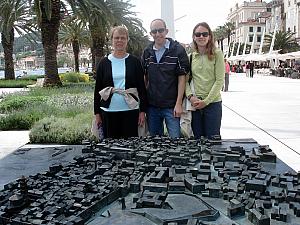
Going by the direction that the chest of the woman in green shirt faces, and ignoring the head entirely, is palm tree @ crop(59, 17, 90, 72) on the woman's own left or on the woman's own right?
on the woman's own right

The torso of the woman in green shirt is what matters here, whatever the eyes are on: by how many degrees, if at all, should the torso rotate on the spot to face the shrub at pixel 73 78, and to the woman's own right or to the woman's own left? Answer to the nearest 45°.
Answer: approximately 135° to the woman's own right

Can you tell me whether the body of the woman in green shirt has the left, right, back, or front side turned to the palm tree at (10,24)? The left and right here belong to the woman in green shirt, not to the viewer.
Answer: right

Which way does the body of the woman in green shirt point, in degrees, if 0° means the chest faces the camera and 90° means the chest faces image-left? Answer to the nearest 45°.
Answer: approximately 45°

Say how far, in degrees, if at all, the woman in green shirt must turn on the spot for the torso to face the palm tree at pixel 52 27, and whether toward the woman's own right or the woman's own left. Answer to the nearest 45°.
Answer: approximately 90° to the woman's own right

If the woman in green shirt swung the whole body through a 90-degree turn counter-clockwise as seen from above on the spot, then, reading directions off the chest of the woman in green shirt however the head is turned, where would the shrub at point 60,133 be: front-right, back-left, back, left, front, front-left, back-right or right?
back

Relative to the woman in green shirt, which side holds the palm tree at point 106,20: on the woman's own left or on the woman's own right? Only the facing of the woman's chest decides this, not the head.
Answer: on the woman's own right

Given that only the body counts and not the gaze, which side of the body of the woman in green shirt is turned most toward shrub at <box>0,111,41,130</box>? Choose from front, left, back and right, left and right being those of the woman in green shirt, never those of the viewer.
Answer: right

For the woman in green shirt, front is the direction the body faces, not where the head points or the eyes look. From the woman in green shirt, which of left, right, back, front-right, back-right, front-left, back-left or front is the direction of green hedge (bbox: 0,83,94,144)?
right
